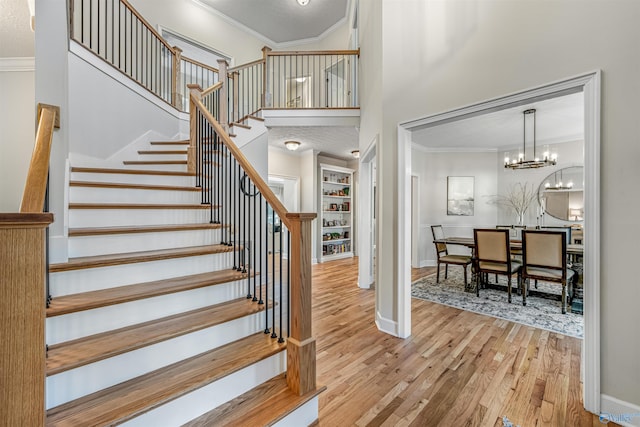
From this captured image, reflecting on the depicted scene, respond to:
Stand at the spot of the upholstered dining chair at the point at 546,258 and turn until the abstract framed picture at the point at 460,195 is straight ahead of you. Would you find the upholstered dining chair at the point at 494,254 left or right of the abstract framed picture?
left

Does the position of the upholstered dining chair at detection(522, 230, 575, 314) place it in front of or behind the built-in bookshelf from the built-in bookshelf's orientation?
in front

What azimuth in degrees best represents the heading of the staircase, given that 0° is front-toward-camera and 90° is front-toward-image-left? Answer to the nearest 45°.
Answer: approximately 315°

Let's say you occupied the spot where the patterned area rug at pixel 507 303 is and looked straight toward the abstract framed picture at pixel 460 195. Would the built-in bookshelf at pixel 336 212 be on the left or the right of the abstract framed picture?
left

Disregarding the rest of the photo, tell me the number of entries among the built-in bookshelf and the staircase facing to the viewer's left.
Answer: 0

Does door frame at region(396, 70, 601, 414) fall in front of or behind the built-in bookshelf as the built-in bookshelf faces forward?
in front

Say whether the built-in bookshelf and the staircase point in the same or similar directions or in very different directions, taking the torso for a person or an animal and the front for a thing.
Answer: same or similar directions

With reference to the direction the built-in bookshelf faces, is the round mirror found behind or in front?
in front

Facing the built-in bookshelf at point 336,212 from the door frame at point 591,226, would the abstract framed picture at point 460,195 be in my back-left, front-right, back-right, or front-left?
front-right

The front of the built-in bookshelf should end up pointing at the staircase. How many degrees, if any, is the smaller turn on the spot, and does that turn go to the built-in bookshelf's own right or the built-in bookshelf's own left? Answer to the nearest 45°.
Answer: approximately 45° to the built-in bookshelf's own right

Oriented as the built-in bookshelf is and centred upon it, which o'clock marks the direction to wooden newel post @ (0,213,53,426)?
The wooden newel post is roughly at 2 o'clock from the built-in bookshelf.

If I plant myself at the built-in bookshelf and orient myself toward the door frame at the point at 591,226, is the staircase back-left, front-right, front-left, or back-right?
front-right
